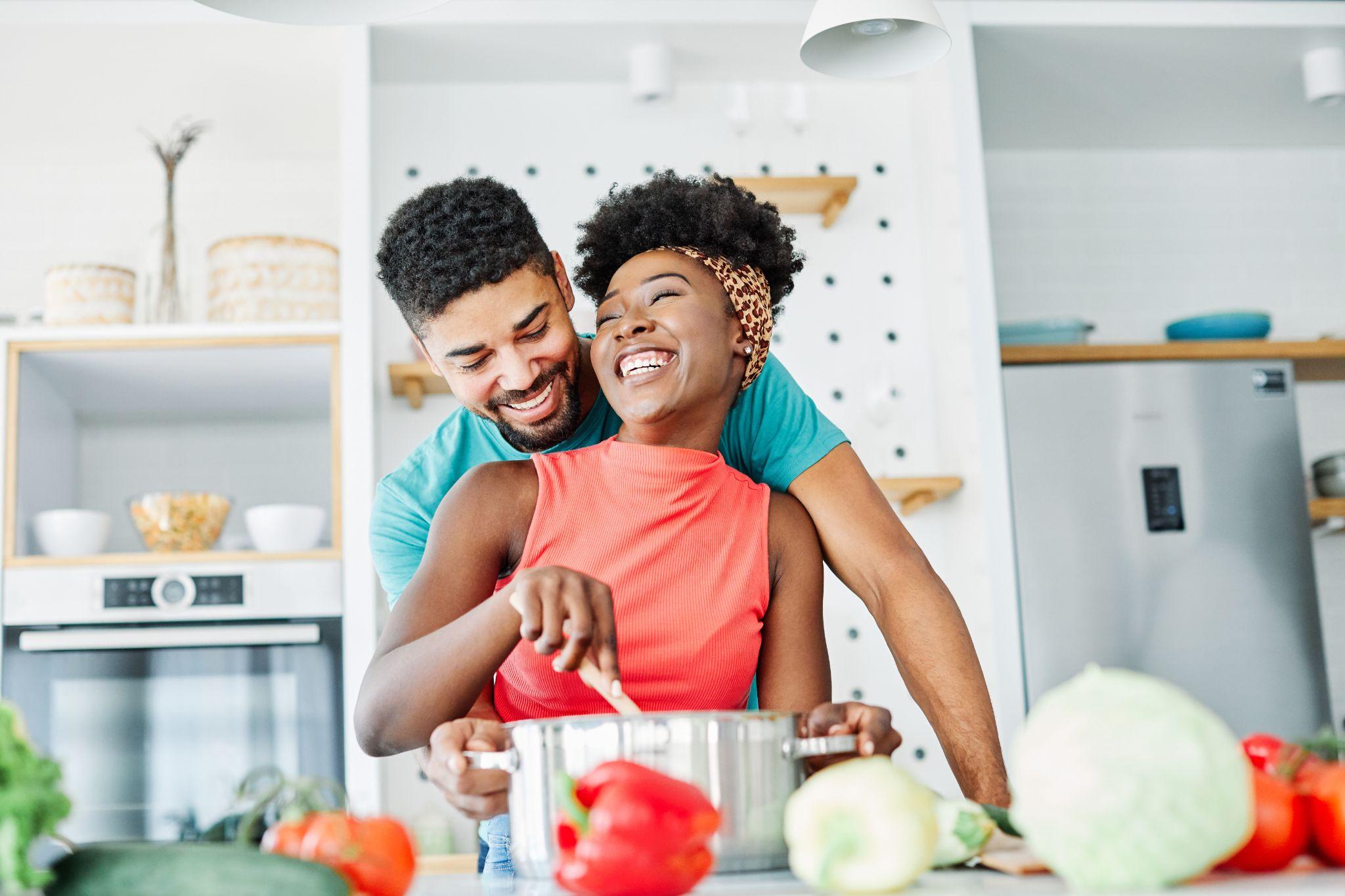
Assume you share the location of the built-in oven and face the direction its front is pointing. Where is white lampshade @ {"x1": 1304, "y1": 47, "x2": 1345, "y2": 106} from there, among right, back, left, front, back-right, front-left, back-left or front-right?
left

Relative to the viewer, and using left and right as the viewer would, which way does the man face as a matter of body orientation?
facing the viewer

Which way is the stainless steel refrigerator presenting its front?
toward the camera

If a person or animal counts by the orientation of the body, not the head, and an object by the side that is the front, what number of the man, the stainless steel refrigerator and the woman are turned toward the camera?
3

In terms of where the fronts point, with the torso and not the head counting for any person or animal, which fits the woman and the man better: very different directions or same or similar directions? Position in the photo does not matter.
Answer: same or similar directions

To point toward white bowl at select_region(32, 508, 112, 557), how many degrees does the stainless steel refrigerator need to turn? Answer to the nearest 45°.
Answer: approximately 45° to its right

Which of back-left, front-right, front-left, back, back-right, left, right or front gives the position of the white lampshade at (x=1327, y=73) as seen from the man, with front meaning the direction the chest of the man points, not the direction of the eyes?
back-left

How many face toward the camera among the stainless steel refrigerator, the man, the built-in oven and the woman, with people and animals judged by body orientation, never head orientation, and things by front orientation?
4

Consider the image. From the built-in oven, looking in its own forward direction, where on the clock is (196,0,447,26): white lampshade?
The white lampshade is roughly at 12 o'clock from the built-in oven.

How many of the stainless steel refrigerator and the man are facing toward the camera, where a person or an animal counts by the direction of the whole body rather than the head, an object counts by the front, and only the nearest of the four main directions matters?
2

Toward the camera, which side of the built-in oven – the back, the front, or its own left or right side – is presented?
front

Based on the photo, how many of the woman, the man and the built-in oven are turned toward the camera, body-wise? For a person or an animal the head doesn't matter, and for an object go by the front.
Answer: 3

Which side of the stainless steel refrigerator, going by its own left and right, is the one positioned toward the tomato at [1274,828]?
front

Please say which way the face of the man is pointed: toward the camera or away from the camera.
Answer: toward the camera

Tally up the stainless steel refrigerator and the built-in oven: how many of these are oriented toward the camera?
2

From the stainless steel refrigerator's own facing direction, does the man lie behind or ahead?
ahead
